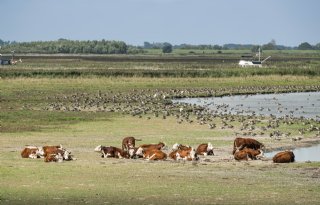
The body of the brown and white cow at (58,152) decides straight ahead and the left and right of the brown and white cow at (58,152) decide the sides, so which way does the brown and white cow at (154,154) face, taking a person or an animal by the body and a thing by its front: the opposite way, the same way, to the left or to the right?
the opposite way

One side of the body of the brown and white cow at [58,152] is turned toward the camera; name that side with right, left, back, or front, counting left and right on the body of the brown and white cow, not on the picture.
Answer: right

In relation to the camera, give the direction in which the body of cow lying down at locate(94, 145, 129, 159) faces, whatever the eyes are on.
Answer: to the viewer's left

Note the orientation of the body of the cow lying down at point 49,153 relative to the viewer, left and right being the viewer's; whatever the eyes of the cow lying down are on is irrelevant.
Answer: facing to the right of the viewer

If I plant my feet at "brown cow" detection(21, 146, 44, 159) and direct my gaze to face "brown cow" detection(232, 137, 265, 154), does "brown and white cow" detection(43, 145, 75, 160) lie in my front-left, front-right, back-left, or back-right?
front-right

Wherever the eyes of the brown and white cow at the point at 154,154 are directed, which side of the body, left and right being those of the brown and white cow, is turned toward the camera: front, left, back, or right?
left

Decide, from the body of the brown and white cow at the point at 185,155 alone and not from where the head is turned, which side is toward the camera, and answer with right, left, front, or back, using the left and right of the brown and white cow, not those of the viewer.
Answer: right

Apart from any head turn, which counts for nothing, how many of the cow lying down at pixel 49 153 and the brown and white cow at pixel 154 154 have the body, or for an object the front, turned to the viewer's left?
1

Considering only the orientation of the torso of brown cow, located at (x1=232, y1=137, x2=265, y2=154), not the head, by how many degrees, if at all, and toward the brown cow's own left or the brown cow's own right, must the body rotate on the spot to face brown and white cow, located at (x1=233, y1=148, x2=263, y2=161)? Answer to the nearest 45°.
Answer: approximately 90° to the brown cow's own right

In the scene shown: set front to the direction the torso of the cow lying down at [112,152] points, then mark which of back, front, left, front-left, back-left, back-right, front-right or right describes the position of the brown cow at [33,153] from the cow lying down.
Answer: front

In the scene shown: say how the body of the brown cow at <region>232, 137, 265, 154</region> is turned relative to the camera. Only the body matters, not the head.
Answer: to the viewer's right
